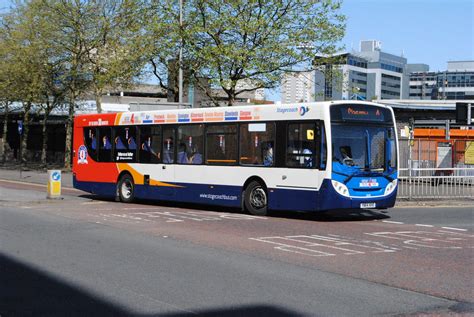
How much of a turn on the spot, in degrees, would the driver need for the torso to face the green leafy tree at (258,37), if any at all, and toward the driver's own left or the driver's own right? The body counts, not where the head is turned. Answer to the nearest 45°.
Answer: approximately 135° to the driver's own left

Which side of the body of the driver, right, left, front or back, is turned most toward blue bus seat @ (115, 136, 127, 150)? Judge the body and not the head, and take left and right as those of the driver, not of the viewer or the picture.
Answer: back

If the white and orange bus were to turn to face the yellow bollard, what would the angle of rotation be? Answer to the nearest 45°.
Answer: approximately 180°

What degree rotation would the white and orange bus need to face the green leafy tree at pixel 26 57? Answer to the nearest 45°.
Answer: approximately 180°

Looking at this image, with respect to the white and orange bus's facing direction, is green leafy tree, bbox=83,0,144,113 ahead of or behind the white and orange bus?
behind

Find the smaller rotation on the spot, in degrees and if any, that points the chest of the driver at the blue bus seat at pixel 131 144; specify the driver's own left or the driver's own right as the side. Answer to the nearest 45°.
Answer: approximately 180°
